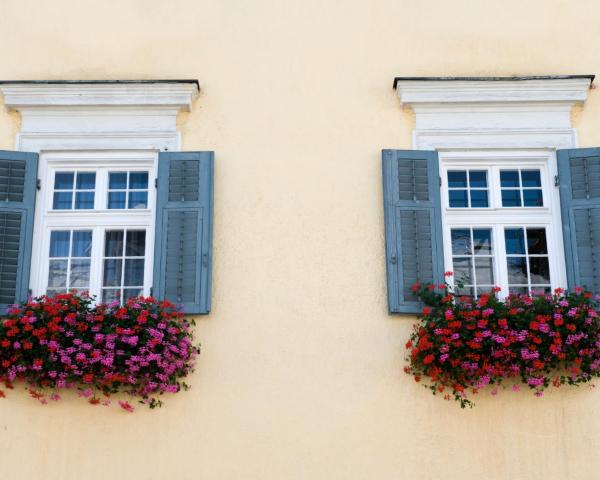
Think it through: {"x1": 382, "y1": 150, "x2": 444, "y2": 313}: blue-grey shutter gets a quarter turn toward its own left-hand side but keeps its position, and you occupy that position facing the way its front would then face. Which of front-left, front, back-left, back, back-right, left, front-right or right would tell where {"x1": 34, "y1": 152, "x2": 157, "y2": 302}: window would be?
back

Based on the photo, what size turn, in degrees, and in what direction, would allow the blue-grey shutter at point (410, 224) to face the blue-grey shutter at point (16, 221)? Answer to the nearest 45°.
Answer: approximately 90° to its right

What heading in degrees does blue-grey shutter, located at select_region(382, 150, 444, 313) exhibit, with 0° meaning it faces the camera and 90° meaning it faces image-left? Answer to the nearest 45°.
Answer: approximately 0°

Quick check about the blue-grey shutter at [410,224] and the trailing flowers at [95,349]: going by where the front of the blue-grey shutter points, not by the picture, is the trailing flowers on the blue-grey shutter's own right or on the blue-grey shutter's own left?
on the blue-grey shutter's own right

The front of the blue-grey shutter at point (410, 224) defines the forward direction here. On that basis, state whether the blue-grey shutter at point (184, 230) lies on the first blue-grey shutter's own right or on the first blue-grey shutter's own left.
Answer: on the first blue-grey shutter's own right

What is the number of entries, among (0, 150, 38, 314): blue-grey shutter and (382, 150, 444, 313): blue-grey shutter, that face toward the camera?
2

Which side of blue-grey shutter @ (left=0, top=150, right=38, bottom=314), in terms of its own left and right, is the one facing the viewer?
front

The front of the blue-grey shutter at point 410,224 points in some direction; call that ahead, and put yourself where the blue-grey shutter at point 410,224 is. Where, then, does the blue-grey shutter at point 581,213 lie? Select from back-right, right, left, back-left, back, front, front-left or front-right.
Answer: left
